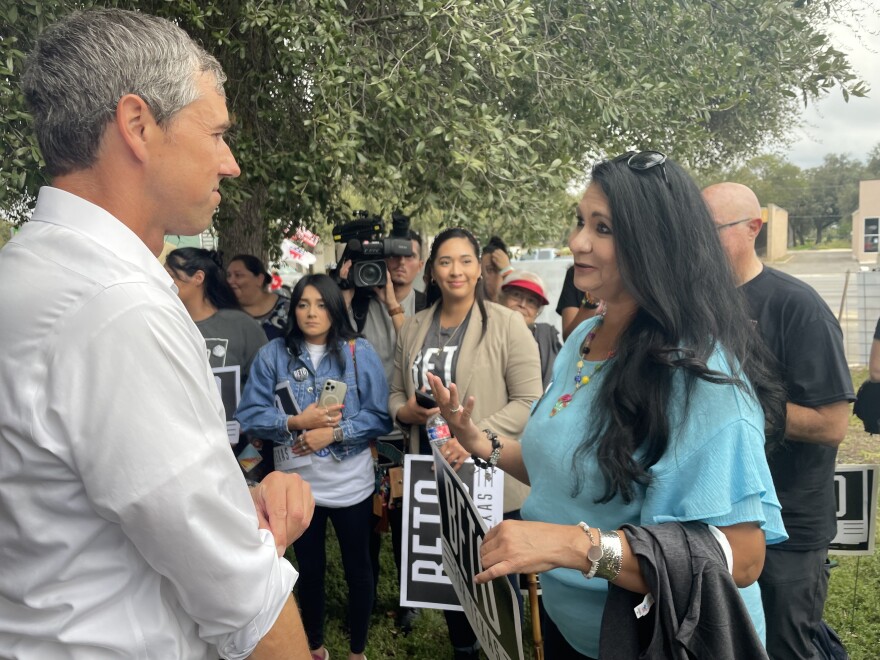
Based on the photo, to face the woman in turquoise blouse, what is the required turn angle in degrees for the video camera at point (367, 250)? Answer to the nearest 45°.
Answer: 0° — it already faces them

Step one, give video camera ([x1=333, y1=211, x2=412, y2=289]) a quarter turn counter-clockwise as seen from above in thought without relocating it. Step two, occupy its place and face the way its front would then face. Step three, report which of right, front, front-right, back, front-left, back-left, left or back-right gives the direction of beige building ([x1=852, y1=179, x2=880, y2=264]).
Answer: front-left

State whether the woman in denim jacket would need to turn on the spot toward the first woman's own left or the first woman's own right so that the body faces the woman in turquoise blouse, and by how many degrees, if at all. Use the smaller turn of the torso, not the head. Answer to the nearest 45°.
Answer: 0° — they already face them

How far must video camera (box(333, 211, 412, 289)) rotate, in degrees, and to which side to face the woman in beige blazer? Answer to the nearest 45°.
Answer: approximately 45° to its left

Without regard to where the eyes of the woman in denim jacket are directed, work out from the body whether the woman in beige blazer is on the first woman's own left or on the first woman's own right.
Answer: on the first woman's own left

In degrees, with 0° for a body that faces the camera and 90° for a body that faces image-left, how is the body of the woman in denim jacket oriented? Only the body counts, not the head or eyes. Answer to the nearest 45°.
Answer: approximately 0°

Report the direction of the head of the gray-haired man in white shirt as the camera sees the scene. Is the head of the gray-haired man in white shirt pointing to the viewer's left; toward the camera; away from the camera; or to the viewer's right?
to the viewer's right

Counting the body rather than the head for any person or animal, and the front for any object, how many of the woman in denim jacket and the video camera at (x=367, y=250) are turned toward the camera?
2

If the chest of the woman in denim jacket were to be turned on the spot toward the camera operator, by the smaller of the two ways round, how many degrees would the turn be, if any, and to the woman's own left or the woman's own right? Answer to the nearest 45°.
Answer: approximately 135° to the woman's own left

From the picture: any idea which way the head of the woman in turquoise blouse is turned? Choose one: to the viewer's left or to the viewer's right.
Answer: to the viewer's left

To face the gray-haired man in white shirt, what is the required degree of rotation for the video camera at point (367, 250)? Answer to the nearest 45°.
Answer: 0° — it already faces them
